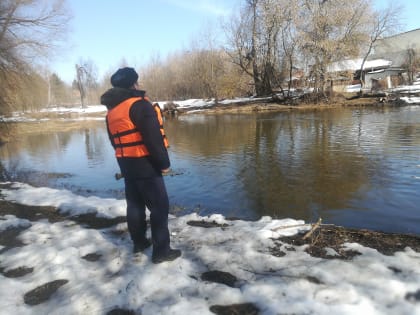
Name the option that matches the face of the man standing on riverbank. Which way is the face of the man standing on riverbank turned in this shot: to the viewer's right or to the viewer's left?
to the viewer's right

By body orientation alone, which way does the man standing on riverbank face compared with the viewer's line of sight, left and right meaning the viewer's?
facing away from the viewer and to the right of the viewer

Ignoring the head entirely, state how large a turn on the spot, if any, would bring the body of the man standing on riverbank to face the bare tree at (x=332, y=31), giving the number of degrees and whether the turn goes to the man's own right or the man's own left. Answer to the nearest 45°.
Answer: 0° — they already face it
